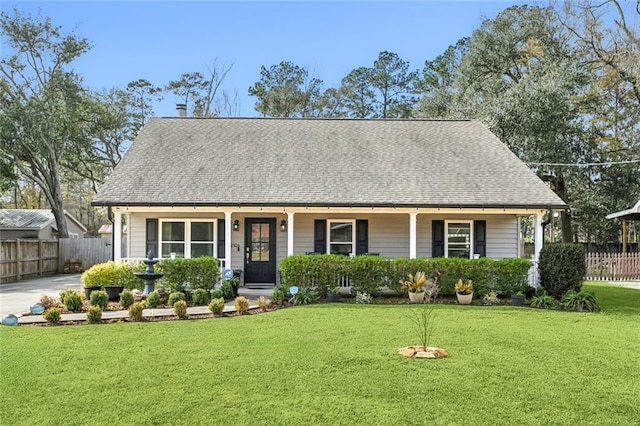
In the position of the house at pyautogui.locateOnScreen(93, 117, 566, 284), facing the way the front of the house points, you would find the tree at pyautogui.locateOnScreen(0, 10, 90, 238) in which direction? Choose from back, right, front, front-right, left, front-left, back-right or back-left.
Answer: back-right

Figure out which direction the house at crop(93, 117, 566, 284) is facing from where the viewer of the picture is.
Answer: facing the viewer

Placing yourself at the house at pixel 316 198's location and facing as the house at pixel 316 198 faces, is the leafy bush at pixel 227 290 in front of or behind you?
in front

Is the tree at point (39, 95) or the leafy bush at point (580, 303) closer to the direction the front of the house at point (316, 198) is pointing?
the leafy bush

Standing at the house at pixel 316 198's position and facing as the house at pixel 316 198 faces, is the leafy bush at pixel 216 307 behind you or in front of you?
in front

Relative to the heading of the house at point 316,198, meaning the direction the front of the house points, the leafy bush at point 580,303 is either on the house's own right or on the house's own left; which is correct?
on the house's own left

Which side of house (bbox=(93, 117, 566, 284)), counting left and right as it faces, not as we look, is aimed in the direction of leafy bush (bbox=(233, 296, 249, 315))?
front

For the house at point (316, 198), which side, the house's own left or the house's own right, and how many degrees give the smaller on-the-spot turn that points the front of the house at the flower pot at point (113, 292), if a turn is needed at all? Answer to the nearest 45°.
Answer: approximately 45° to the house's own right

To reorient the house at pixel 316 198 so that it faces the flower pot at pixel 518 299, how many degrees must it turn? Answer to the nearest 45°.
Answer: approximately 45° to its left

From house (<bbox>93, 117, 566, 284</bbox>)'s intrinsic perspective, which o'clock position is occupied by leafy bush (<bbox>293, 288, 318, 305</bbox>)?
The leafy bush is roughly at 12 o'clock from the house.

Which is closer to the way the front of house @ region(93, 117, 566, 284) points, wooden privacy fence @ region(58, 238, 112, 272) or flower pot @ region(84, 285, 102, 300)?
the flower pot

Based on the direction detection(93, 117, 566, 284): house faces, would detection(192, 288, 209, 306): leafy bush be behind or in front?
in front

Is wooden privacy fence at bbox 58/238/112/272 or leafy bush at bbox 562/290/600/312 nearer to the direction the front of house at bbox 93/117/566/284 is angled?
the leafy bush

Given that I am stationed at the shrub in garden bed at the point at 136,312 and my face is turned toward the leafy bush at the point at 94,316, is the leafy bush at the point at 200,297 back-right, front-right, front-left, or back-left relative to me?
back-right
